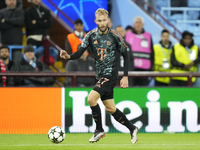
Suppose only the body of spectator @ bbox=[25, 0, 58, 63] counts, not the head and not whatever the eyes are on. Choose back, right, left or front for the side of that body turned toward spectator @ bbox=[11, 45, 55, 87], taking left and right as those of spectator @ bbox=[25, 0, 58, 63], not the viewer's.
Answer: front

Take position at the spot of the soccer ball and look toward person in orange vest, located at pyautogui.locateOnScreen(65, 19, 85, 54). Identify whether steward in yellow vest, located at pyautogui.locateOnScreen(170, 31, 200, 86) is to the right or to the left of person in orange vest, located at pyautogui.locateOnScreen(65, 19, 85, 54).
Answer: right

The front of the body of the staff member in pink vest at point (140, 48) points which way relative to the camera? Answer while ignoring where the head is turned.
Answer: toward the camera

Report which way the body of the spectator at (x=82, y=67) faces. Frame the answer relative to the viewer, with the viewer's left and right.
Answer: facing the viewer

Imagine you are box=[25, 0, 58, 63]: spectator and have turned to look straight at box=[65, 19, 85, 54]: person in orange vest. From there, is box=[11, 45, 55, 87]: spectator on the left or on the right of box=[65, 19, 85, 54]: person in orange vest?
right

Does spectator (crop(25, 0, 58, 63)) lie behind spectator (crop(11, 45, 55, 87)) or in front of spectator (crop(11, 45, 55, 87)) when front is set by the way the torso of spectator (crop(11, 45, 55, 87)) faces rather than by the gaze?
behind

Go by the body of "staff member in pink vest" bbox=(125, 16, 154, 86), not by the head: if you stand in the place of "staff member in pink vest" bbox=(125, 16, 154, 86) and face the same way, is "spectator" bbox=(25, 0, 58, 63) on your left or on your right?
on your right

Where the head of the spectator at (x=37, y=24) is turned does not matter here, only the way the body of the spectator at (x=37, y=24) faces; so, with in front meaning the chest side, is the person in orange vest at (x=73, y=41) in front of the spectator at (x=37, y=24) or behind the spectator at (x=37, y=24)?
in front

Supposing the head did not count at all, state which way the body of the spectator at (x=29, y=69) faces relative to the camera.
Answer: toward the camera
